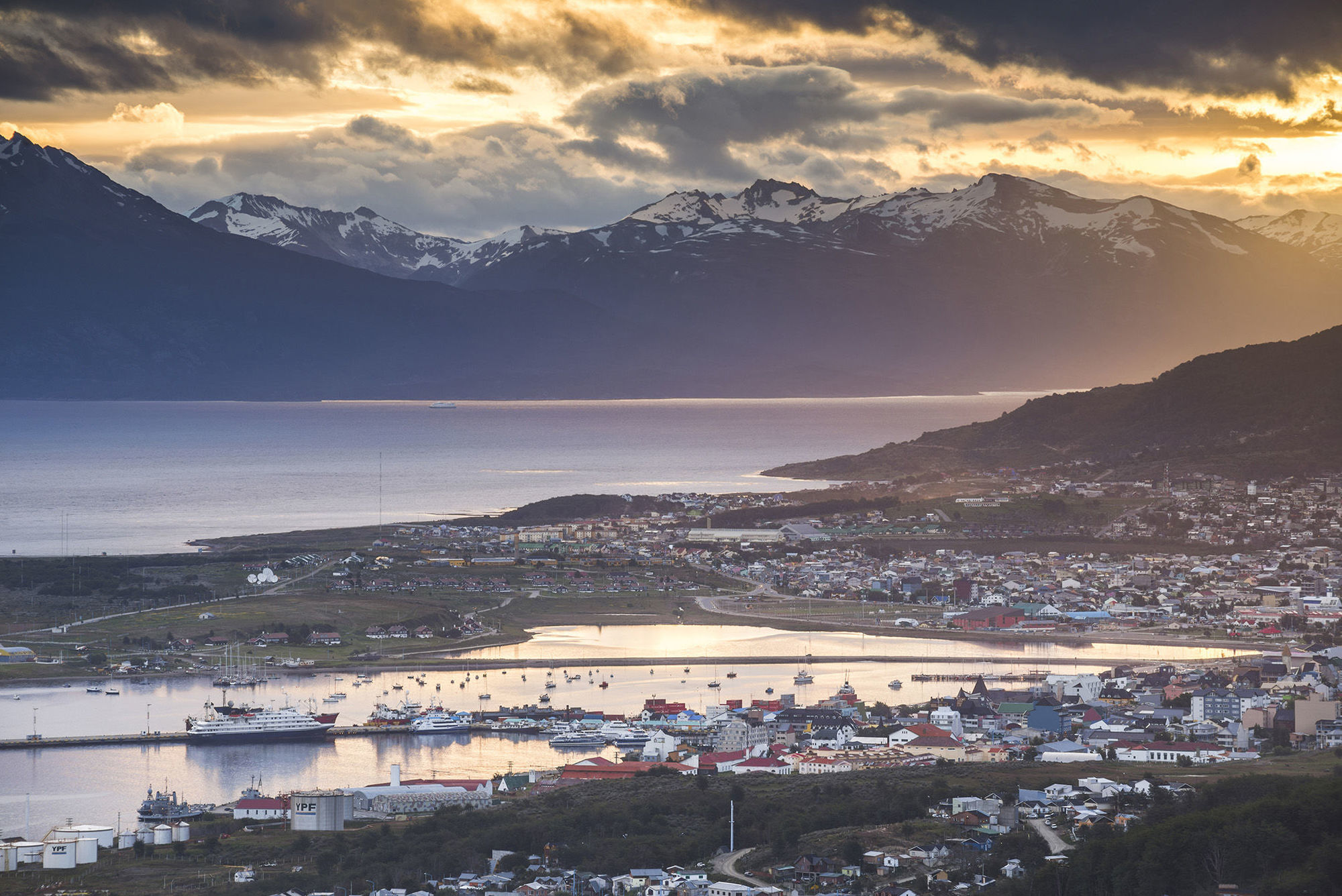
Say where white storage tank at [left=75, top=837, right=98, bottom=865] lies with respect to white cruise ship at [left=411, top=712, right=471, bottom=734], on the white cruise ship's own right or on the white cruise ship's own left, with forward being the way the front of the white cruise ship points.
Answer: on the white cruise ship's own left

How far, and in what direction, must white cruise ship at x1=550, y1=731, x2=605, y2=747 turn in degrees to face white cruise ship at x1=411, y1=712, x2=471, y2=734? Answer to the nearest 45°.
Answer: approximately 45° to its right

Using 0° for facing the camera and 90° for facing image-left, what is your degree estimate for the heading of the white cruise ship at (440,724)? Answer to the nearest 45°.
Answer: approximately 90°
